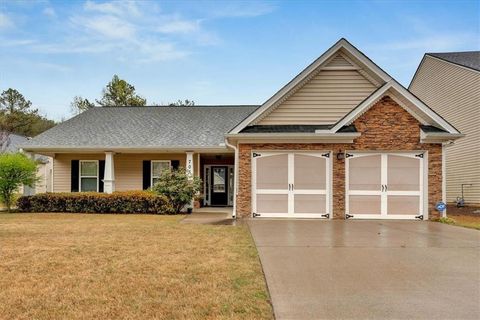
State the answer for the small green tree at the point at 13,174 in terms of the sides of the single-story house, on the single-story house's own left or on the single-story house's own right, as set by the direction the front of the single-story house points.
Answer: on the single-story house's own right

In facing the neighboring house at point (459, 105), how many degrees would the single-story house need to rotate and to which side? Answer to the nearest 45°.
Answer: approximately 135° to its left

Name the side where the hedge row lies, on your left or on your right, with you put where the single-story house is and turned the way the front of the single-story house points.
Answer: on your right

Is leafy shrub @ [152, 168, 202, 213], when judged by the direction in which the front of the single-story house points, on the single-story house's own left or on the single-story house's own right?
on the single-story house's own right

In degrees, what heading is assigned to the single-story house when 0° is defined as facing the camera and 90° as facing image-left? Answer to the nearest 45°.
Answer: approximately 0°
